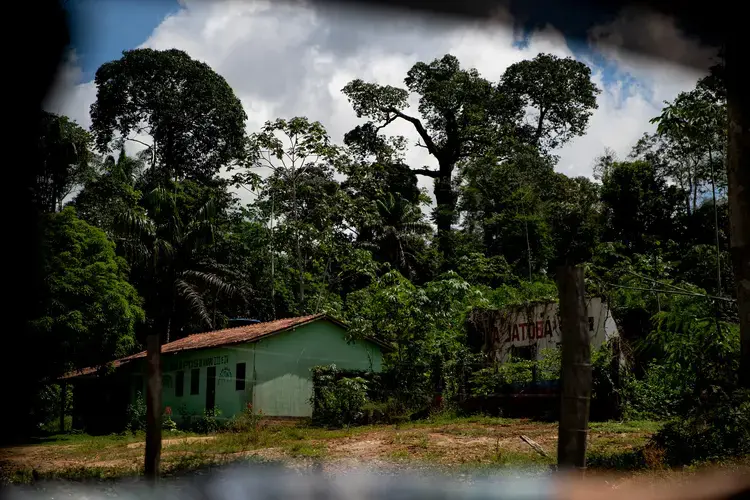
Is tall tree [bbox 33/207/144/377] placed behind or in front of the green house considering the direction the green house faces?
in front

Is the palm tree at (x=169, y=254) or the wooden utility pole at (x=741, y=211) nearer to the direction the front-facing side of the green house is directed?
the wooden utility pole

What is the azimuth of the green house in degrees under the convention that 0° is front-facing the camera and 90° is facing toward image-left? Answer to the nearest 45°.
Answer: approximately 45°

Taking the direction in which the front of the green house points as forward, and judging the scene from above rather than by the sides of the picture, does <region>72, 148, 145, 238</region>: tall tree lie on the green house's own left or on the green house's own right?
on the green house's own right

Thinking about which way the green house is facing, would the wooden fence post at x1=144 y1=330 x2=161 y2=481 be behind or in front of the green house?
in front

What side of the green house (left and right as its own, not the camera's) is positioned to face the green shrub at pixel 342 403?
left

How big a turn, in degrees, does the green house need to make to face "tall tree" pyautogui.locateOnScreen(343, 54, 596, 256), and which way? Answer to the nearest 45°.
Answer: approximately 180°

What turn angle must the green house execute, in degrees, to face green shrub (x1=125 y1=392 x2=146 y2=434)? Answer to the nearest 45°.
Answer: approximately 45° to its right

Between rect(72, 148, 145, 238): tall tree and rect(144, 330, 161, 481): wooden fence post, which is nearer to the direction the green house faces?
the wooden fence post

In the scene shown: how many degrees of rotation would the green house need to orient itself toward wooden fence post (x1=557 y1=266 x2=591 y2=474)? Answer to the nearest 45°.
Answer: approximately 45° to its left

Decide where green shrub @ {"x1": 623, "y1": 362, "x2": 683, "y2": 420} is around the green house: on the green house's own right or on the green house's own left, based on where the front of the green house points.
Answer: on the green house's own left

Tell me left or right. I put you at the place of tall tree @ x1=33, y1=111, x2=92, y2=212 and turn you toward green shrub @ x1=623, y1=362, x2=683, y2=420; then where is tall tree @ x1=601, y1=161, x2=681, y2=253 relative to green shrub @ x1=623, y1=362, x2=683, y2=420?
left

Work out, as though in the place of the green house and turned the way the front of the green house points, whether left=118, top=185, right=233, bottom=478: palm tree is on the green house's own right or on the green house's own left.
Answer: on the green house's own right
